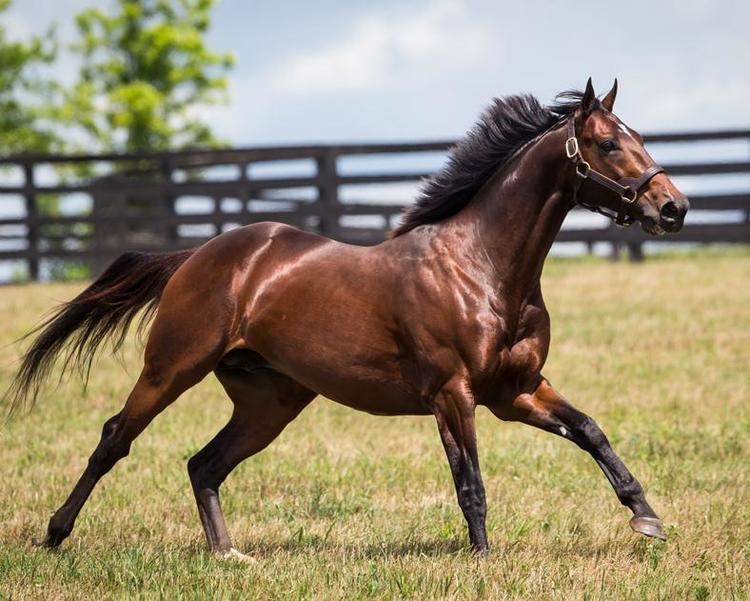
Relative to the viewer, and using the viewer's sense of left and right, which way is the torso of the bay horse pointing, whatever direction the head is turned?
facing to the right of the viewer
